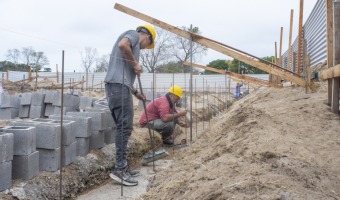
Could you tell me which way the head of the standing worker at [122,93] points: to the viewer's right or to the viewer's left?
to the viewer's right

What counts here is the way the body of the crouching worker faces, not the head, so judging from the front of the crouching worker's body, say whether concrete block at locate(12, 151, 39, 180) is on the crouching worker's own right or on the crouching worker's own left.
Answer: on the crouching worker's own right

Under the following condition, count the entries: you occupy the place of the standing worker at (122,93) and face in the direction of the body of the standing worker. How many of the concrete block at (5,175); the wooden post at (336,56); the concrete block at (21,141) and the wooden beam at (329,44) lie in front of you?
2

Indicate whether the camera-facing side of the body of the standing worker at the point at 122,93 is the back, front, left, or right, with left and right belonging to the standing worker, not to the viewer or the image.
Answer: right
